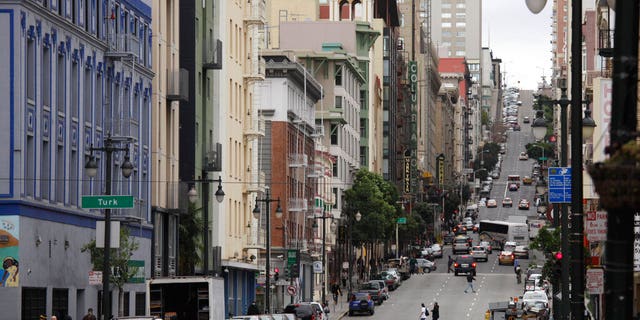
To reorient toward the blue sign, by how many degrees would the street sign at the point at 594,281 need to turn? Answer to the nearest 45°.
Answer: approximately 180°

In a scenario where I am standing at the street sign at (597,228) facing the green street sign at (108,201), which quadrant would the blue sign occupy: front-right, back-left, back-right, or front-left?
front-right

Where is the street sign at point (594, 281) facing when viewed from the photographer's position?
facing the viewer

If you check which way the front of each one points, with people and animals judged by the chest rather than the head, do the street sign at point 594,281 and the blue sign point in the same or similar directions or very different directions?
same or similar directions

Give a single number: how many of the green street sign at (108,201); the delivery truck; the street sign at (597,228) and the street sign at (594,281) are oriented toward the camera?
3

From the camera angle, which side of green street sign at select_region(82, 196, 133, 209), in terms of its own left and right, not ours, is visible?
front

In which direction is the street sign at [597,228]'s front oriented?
toward the camera

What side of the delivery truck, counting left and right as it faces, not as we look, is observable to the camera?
back
